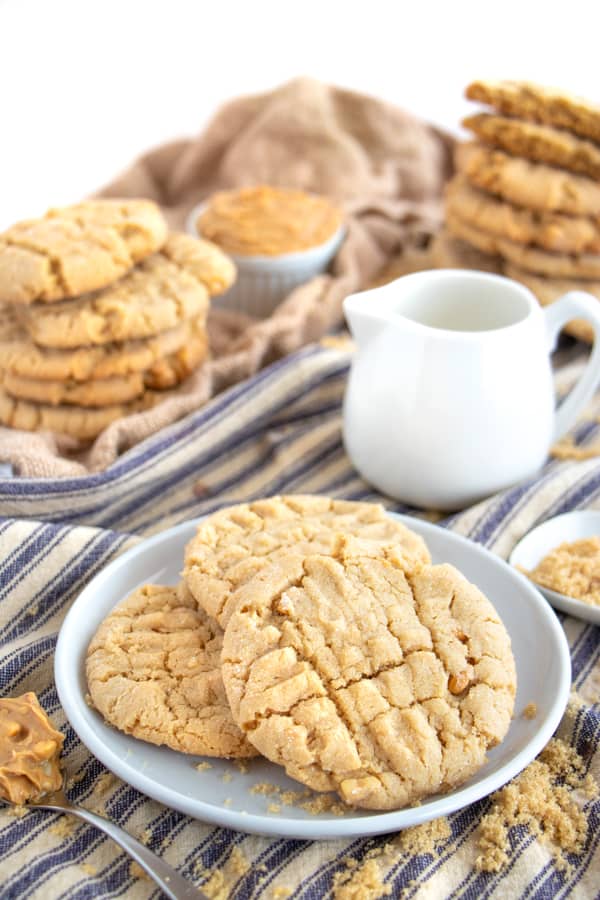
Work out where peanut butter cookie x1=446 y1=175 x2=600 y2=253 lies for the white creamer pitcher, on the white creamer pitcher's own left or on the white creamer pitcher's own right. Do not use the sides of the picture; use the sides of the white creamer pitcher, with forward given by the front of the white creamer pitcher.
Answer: on the white creamer pitcher's own right

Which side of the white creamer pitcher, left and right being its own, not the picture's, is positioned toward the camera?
left

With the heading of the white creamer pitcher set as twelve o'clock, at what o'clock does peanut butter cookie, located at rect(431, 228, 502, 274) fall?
The peanut butter cookie is roughly at 3 o'clock from the white creamer pitcher.

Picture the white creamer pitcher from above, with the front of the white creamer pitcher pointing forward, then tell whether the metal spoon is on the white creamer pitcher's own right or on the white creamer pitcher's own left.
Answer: on the white creamer pitcher's own left

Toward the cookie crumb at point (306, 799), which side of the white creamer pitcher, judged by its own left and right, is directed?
left

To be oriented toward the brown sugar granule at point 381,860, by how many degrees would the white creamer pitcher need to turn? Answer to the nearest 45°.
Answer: approximately 90° to its left

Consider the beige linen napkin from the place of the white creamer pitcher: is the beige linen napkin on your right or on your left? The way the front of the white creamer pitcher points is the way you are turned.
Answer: on your right

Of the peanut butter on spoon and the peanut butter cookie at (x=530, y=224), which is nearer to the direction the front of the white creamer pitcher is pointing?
the peanut butter on spoon

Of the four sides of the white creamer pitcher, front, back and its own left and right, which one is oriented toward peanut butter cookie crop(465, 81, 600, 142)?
right

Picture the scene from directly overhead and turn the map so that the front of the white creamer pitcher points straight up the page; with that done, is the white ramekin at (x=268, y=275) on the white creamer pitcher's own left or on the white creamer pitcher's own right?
on the white creamer pitcher's own right

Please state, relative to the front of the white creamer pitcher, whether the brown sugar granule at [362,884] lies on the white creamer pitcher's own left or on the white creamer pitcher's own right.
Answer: on the white creamer pitcher's own left
